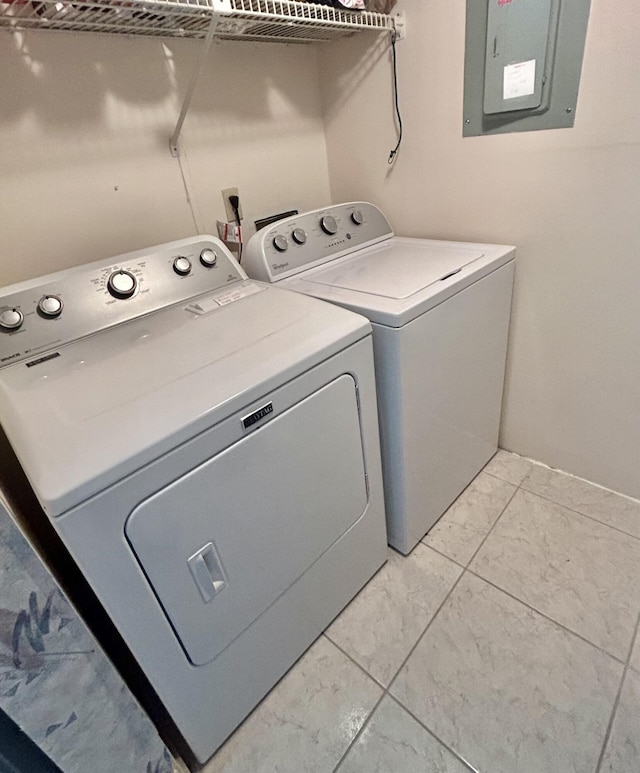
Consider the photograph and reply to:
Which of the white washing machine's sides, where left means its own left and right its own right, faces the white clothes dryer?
right

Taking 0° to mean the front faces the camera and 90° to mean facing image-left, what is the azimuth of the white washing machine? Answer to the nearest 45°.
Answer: approximately 315°

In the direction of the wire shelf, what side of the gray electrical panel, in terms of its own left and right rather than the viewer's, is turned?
front

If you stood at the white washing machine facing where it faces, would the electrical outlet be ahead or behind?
behind

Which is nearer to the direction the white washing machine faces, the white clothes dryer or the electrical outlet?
the white clothes dryer

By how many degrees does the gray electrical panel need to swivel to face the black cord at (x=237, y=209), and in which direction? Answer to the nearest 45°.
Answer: approximately 45° to its right

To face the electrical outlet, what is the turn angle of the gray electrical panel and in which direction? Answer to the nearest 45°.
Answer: approximately 45° to its right

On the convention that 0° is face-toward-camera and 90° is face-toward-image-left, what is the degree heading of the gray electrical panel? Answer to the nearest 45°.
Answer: approximately 45°

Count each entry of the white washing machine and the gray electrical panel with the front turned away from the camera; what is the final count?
0

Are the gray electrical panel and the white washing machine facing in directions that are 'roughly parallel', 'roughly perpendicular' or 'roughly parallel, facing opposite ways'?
roughly perpendicular
